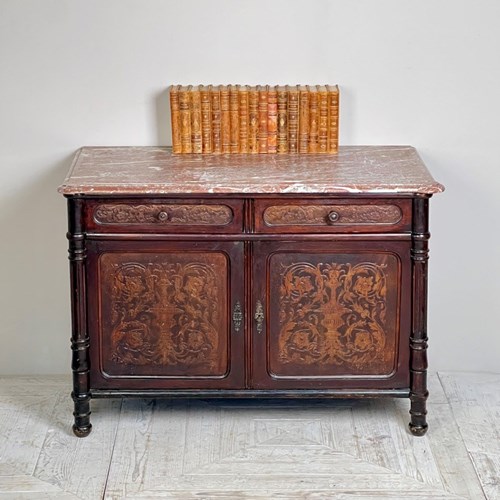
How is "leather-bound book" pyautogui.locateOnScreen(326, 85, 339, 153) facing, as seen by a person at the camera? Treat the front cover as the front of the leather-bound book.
facing to the right of the viewer

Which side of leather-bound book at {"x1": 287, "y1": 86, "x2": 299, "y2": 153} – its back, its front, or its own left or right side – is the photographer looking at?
right

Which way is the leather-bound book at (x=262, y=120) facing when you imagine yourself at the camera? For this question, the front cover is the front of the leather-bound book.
facing to the right of the viewer

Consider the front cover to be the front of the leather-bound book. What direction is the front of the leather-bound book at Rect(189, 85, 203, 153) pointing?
to the viewer's right

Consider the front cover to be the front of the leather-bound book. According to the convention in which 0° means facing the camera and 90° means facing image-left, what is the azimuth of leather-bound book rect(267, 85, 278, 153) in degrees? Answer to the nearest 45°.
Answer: approximately 270°
